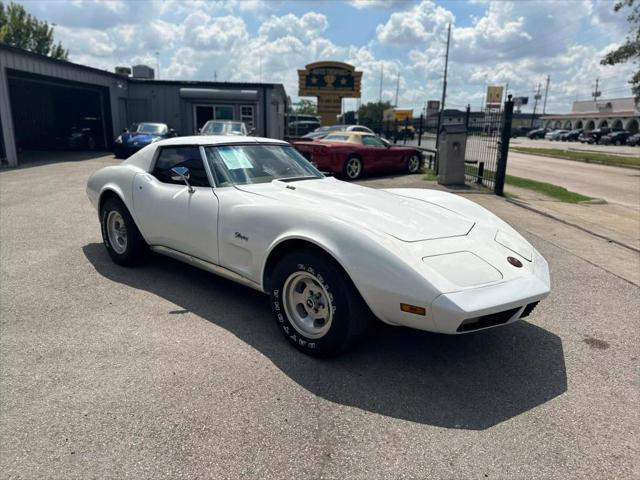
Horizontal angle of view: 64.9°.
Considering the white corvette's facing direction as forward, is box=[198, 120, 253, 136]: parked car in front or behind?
behind

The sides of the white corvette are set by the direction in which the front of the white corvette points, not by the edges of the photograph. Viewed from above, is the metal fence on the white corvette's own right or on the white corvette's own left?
on the white corvette's own left

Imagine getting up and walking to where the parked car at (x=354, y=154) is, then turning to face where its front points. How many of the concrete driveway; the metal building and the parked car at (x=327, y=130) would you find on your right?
1

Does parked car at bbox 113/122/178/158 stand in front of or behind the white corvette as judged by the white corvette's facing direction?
behind

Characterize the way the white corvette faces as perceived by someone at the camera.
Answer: facing the viewer and to the right of the viewer

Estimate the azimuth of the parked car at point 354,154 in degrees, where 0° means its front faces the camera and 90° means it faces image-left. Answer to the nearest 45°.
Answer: approximately 225°
